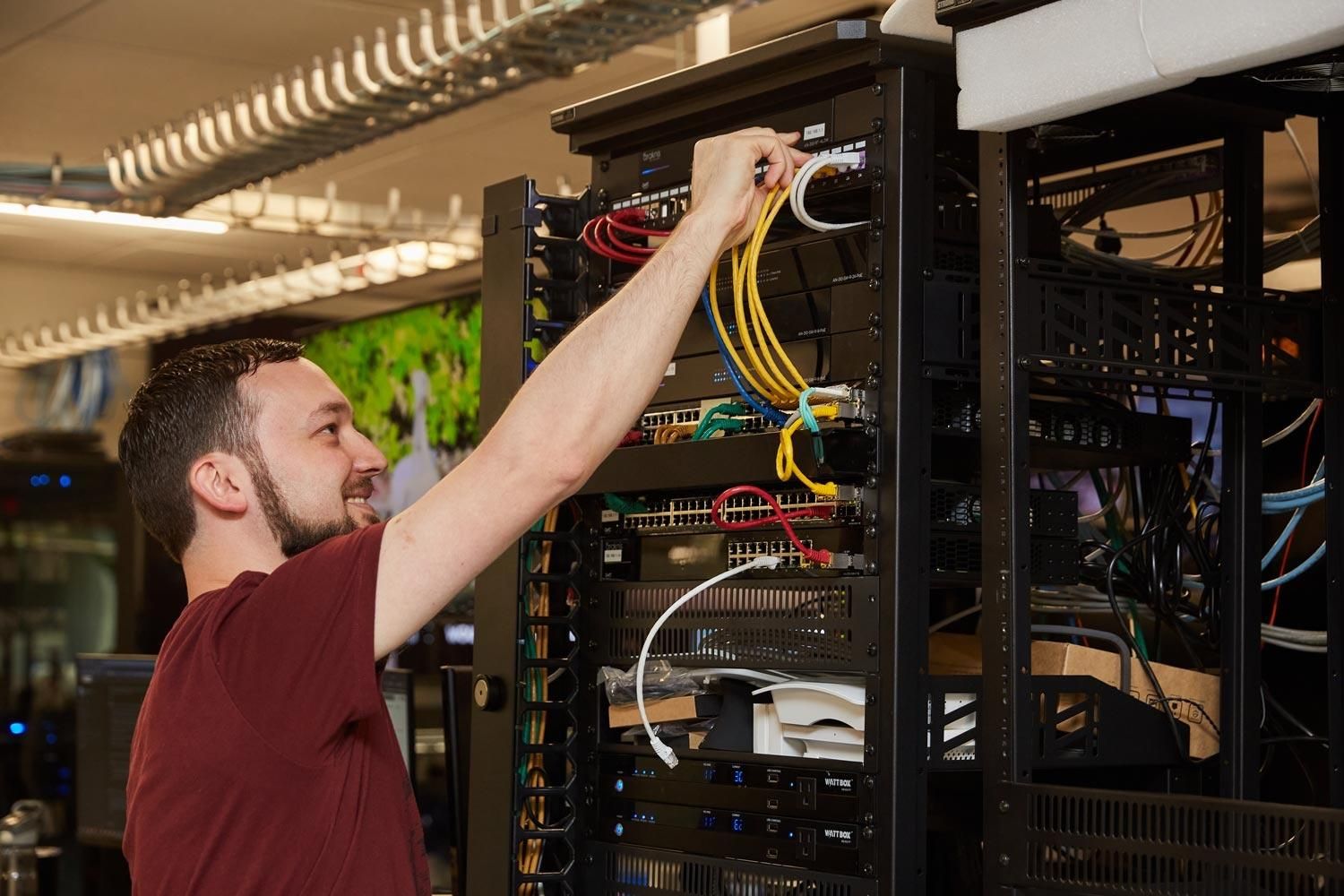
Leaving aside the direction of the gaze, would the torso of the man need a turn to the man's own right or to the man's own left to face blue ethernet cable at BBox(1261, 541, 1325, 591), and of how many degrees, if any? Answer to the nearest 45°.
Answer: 0° — they already face it

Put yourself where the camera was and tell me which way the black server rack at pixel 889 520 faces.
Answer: facing the viewer and to the left of the viewer

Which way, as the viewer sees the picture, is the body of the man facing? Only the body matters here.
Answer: to the viewer's right

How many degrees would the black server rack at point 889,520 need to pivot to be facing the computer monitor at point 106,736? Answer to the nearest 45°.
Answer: approximately 90° to its right

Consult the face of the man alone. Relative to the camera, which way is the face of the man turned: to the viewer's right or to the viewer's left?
to the viewer's right

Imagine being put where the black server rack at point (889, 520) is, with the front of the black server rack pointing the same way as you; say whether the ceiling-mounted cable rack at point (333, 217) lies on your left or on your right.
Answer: on your right

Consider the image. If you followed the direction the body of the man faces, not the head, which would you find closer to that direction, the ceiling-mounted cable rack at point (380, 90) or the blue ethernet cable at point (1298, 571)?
the blue ethernet cable
